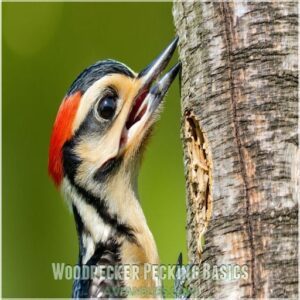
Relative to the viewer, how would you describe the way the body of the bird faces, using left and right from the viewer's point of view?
facing to the right of the viewer
